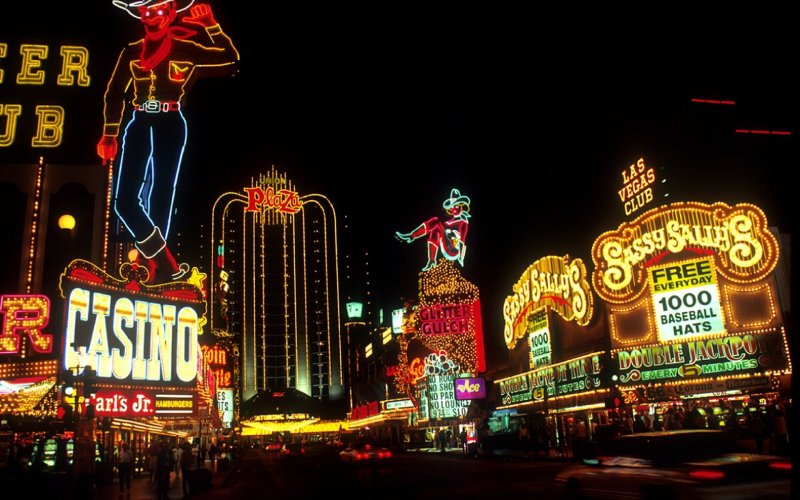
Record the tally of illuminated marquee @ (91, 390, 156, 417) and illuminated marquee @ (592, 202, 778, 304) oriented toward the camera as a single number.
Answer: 2

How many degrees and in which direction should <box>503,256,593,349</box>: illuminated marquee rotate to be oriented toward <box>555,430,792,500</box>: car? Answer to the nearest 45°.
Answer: approximately 45° to its left

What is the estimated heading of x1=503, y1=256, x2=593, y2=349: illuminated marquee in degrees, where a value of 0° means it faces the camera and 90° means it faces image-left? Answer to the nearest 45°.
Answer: approximately 45°

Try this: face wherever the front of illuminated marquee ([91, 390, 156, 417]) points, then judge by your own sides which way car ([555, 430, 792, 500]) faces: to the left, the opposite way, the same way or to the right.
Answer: the opposite way

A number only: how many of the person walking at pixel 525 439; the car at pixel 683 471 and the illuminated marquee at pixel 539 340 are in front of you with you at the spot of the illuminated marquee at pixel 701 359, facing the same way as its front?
1

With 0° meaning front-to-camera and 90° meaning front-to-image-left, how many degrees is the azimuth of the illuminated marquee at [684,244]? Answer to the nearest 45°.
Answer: approximately 0°

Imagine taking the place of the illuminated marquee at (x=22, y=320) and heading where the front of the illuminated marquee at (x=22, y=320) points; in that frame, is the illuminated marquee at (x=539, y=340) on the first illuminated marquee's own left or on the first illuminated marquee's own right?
on the first illuminated marquee's own left

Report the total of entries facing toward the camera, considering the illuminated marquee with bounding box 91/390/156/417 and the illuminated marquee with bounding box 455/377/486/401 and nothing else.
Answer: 2

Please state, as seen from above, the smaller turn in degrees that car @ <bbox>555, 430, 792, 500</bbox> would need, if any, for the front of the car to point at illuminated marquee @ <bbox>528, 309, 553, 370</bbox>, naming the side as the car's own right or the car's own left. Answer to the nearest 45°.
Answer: approximately 45° to the car's own right
